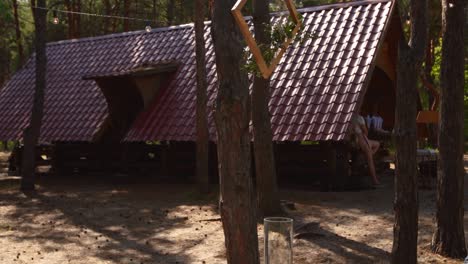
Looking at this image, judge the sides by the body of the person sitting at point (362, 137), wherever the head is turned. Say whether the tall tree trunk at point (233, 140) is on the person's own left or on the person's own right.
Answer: on the person's own right

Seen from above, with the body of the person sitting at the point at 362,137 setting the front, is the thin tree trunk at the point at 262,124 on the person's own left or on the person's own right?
on the person's own right

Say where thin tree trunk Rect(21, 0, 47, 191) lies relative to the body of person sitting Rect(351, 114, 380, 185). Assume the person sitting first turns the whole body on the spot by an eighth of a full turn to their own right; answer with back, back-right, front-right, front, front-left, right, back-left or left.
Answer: back-right

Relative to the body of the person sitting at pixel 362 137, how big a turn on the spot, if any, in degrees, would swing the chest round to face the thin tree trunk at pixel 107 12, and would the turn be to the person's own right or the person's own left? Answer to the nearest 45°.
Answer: approximately 135° to the person's own left

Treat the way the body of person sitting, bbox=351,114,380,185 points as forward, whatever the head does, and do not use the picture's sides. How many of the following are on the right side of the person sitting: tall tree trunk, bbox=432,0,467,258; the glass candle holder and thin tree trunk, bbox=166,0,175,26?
2

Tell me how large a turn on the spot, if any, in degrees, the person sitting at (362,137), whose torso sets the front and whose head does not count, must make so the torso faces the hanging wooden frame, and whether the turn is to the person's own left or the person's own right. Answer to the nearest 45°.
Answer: approximately 90° to the person's own right

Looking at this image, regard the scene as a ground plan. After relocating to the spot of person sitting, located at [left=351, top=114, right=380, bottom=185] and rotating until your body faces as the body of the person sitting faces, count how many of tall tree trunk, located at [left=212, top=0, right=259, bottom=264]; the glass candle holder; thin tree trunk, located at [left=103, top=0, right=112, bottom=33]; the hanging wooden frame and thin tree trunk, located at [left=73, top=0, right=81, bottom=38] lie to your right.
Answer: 3

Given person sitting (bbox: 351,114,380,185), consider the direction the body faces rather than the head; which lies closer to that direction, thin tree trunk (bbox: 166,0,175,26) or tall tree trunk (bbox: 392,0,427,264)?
the tall tree trunk

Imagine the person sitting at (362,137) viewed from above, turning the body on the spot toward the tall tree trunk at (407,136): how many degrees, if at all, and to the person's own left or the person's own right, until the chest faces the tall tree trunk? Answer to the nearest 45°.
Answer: approximately 90° to the person's own right

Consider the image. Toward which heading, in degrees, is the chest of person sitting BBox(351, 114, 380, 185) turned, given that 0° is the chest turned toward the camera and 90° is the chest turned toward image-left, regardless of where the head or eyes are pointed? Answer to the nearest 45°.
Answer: approximately 270°
